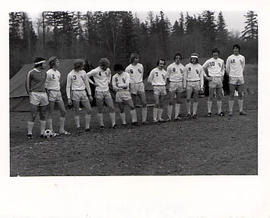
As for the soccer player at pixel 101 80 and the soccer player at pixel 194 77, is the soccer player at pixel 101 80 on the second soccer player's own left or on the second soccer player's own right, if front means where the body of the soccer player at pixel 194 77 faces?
on the second soccer player's own right

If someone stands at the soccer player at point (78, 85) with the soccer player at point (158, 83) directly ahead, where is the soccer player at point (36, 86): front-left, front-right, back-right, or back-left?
back-right

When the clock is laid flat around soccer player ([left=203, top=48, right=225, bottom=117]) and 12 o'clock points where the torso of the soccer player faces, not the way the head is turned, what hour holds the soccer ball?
The soccer ball is roughly at 2 o'clock from the soccer player.

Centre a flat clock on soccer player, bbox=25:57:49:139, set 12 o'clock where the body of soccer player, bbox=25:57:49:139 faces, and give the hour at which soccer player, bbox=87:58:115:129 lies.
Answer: soccer player, bbox=87:58:115:129 is roughly at 10 o'clock from soccer player, bbox=25:57:49:139.

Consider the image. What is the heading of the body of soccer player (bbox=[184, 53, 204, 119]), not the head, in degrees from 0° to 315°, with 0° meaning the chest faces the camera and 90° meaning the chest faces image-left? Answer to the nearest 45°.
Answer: approximately 0°

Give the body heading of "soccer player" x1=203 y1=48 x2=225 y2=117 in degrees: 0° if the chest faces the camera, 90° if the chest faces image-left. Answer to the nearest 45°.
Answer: approximately 0°

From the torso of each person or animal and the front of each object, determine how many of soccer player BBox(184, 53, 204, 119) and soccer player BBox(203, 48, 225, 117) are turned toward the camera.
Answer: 2
